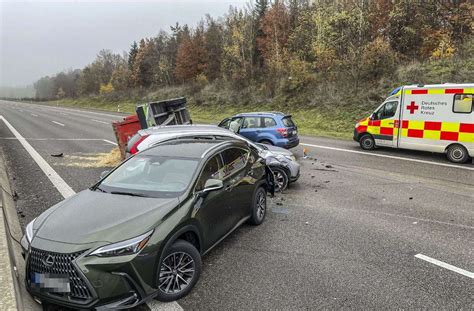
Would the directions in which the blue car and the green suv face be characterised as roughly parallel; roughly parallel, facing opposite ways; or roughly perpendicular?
roughly perpendicular

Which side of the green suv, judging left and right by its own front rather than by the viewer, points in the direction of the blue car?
back

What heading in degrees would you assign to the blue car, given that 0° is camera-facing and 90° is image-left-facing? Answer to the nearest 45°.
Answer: approximately 135°

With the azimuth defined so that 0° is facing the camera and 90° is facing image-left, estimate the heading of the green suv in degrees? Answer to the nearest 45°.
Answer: approximately 45°

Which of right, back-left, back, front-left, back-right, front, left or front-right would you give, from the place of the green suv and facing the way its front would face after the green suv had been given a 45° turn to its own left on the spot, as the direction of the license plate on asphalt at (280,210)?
back-left

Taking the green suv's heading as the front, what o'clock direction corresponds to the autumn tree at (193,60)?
The autumn tree is roughly at 5 o'clock from the green suv.
